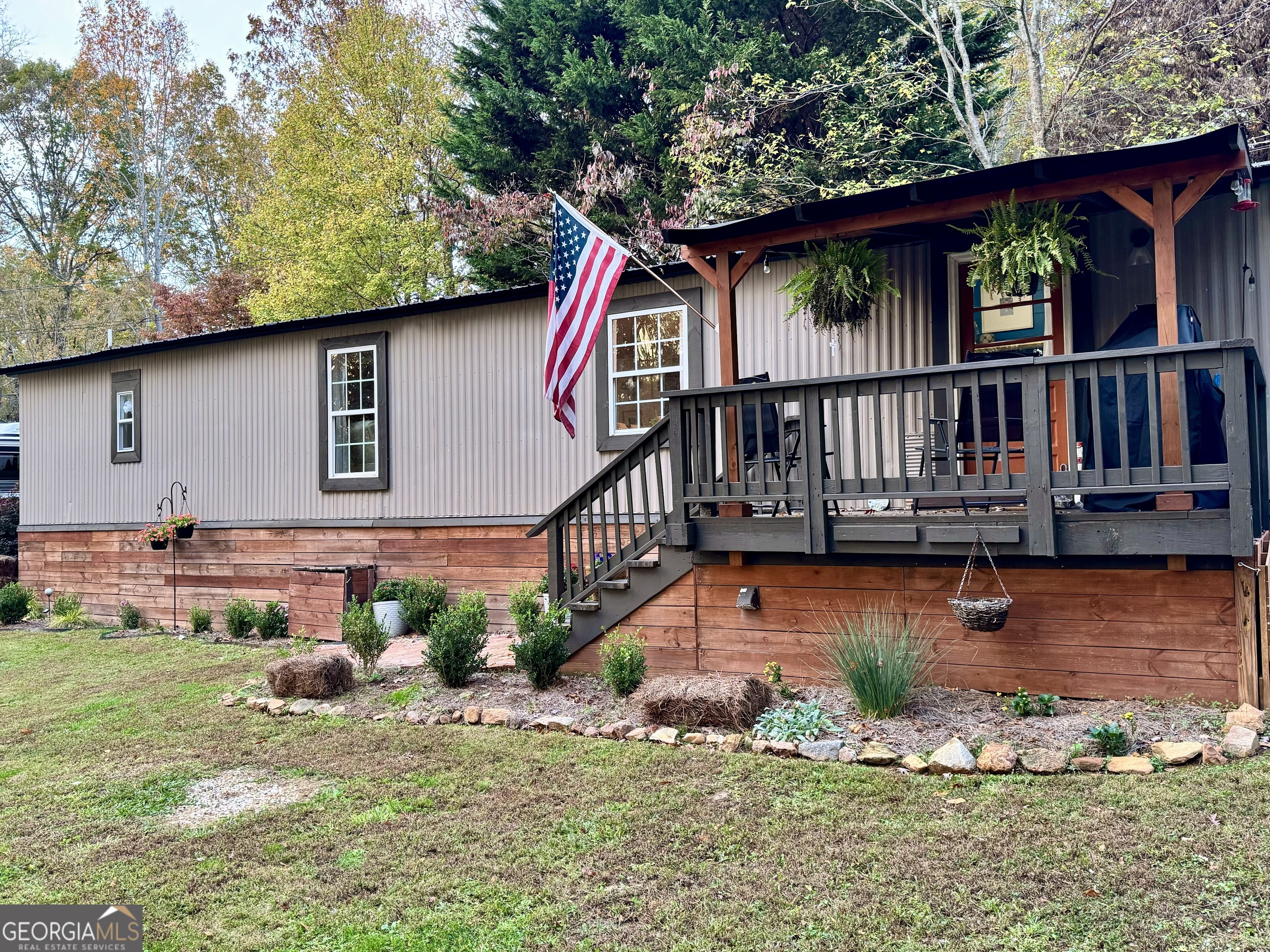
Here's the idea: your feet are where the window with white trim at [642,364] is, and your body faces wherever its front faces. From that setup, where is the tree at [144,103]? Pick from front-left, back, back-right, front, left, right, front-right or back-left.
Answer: right

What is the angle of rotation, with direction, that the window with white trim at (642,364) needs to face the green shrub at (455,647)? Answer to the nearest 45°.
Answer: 0° — it already faces it

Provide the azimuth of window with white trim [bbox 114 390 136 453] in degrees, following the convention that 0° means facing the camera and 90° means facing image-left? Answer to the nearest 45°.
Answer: approximately 45°

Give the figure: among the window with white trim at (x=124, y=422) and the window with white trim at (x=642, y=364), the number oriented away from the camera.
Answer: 0

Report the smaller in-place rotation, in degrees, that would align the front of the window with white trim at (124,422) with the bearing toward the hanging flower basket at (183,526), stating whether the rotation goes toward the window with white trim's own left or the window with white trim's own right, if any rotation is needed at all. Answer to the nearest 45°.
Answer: approximately 45° to the window with white trim's own left

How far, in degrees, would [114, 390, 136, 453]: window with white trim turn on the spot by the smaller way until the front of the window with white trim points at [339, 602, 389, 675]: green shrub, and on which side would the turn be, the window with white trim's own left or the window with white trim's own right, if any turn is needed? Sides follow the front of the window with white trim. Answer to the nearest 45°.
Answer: approximately 45° to the window with white trim's own left

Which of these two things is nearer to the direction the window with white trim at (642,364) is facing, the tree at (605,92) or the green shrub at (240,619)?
the green shrub

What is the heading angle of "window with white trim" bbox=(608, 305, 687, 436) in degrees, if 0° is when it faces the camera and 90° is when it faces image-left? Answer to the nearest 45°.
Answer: approximately 45°

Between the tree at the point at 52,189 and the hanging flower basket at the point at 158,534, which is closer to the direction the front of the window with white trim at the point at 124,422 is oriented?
the hanging flower basket

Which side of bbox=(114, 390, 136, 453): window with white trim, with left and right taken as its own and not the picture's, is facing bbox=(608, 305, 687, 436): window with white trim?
left

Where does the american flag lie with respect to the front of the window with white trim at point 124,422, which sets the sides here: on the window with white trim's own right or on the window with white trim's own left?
on the window with white trim's own left

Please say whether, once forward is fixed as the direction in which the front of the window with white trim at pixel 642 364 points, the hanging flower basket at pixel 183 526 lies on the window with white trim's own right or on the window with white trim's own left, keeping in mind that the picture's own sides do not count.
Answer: on the window with white trim's own right

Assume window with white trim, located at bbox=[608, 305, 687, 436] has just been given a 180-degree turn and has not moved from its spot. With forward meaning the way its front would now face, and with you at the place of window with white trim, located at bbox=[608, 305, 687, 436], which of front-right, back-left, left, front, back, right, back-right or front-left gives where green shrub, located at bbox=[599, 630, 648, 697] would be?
back-right

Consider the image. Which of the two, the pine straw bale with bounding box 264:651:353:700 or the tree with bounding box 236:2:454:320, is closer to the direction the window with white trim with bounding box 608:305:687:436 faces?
the pine straw bale

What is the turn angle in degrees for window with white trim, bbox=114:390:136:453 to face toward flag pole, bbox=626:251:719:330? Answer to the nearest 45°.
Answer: approximately 90° to its left
